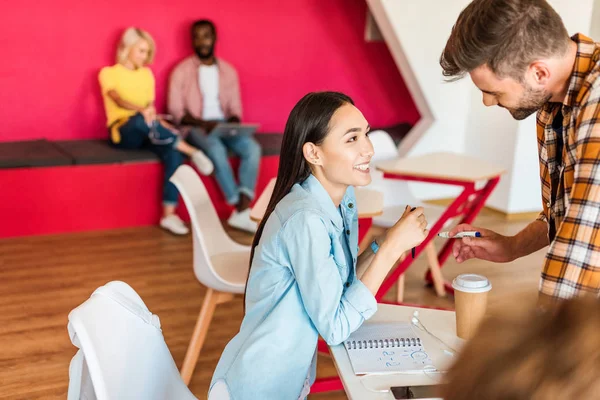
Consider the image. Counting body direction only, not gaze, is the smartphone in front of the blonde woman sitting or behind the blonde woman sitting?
in front

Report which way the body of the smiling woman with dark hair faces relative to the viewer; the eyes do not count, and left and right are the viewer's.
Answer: facing to the right of the viewer

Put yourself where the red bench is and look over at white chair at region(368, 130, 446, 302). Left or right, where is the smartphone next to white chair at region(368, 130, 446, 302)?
right

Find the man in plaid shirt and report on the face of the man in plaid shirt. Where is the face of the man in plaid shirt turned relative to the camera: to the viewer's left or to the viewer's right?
to the viewer's left

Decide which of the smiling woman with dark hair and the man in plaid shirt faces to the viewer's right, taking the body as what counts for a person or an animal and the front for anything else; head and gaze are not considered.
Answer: the smiling woman with dark hair

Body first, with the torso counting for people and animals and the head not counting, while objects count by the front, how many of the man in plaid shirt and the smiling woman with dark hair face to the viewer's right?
1

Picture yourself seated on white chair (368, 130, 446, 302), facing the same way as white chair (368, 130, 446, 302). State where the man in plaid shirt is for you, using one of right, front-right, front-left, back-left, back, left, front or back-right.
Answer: front-right

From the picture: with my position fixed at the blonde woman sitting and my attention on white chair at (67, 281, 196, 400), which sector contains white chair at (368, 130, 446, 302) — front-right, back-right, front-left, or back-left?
front-left

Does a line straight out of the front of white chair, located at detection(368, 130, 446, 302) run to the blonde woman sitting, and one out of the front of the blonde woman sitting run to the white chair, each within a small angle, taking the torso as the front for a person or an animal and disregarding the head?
no

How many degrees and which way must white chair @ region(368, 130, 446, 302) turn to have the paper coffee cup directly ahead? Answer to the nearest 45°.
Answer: approximately 45° to its right

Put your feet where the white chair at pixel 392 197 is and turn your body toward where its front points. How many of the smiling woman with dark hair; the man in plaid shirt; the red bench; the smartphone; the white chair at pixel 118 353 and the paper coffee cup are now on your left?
0

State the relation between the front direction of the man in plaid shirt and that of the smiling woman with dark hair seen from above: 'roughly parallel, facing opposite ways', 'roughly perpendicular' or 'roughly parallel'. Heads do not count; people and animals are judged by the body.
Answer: roughly parallel, facing opposite ways

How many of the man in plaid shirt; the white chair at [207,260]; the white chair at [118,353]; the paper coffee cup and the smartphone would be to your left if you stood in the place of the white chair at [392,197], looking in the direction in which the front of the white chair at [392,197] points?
0

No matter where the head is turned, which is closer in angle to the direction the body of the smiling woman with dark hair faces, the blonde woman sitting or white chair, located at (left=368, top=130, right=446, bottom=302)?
the white chair

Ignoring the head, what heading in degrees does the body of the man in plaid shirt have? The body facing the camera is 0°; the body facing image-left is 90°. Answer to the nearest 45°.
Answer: approximately 90°

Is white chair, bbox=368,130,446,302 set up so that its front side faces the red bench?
no

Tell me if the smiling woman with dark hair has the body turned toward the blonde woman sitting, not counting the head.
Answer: no

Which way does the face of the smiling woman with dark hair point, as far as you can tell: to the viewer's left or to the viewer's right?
to the viewer's right

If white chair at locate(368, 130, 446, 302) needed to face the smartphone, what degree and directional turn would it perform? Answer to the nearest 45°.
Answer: approximately 45° to its right
